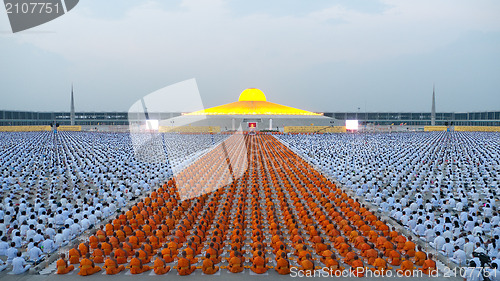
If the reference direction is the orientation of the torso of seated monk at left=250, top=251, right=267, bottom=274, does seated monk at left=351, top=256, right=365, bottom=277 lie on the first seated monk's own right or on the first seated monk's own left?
on the first seated monk's own right

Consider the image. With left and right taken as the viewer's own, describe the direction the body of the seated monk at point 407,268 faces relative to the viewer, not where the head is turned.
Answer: facing away from the viewer

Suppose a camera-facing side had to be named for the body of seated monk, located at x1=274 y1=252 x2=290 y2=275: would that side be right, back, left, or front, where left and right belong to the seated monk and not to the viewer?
back

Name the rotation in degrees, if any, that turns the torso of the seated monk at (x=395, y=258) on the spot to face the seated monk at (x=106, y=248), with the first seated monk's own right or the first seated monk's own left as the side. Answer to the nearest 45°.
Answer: approximately 45° to the first seated monk's own left

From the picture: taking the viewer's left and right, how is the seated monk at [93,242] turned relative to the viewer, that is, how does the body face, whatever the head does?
facing away from the viewer

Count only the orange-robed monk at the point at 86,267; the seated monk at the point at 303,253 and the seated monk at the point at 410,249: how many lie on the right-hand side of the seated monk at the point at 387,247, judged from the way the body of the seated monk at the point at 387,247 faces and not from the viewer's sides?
1

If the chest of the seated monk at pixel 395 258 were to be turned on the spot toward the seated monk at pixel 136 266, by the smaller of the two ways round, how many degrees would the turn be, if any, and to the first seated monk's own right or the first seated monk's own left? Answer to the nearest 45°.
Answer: approximately 90° to the first seated monk's own left

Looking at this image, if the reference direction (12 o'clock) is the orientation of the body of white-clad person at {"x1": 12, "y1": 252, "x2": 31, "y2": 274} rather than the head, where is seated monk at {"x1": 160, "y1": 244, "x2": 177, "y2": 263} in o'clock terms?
The seated monk is roughly at 2 o'clock from the white-clad person.

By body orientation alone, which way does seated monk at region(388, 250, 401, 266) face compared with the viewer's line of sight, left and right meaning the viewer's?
facing away from the viewer and to the left of the viewer

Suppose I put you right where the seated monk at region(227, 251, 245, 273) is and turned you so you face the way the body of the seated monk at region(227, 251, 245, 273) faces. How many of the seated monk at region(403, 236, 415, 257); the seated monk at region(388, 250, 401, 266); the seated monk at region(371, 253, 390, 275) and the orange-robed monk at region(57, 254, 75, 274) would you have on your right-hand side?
3

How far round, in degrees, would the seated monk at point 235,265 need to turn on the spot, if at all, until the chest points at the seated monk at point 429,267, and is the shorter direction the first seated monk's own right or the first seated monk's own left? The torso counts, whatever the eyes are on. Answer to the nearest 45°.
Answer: approximately 90° to the first seated monk's own right

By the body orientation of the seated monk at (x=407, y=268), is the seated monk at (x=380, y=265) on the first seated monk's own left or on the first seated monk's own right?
on the first seated monk's own left

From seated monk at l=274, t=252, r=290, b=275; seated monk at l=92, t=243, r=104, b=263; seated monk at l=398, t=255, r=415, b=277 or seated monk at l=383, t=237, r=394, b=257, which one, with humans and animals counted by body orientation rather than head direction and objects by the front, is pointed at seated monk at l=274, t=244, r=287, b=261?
seated monk at l=274, t=252, r=290, b=275

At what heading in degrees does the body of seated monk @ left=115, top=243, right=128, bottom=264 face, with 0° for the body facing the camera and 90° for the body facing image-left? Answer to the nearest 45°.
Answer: approximately 225°

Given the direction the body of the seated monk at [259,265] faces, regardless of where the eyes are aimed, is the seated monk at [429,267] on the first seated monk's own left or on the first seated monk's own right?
on the first seated monk's own right

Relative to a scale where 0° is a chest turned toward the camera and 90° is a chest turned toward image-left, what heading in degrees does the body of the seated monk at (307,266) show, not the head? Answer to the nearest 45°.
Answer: approximately 180°
